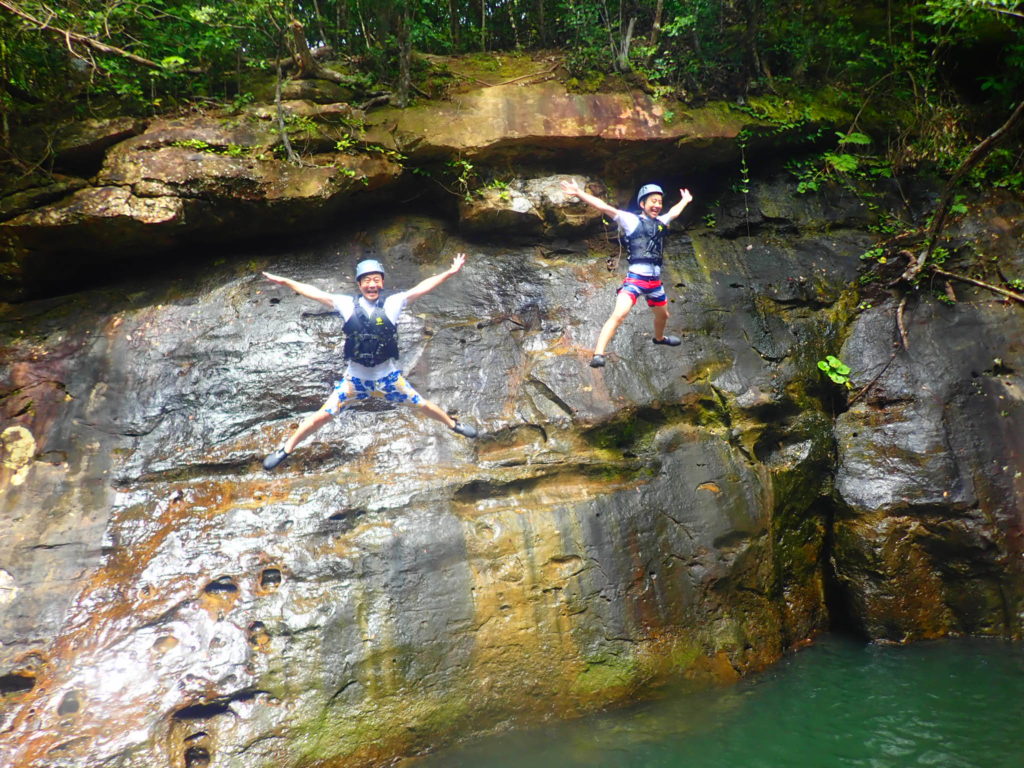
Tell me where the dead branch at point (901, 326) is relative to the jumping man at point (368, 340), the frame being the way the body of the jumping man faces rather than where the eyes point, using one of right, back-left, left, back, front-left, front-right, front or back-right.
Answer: left

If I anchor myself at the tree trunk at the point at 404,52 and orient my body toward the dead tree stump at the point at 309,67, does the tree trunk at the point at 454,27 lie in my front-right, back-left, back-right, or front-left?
back-right

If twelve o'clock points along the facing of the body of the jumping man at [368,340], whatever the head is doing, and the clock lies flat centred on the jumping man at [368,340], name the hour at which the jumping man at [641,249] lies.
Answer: the jumping man at [641,249] is roughly at 9 o'clock from the jumping man at [368,340].

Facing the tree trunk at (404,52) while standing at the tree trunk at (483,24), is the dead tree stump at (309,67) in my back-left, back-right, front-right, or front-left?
front-right

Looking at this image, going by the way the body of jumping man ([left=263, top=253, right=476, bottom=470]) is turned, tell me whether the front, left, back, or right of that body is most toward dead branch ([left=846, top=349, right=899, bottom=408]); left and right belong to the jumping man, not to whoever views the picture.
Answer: left

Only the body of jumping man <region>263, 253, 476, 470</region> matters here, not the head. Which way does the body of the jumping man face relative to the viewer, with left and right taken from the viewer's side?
facing the viewer

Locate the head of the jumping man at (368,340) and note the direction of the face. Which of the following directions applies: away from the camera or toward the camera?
toward the camera

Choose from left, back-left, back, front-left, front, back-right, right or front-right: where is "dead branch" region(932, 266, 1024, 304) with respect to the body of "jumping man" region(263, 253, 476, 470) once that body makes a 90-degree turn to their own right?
back
